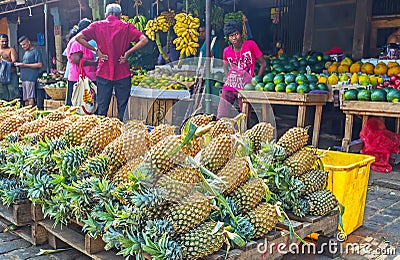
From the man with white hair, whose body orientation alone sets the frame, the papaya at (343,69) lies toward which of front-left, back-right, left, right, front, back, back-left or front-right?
right

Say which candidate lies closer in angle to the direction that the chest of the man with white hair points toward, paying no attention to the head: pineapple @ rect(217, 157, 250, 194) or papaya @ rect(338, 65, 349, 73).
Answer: the papaya

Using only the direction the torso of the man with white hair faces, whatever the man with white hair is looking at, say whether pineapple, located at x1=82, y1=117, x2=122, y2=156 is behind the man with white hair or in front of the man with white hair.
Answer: behind

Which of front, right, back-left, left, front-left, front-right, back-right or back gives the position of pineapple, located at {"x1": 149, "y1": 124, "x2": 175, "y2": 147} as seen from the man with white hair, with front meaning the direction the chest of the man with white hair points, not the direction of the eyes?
back

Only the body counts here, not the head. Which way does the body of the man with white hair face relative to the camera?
away from the camera

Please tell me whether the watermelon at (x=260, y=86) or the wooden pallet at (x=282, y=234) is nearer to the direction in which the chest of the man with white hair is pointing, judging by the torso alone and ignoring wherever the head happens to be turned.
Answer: the watermelon

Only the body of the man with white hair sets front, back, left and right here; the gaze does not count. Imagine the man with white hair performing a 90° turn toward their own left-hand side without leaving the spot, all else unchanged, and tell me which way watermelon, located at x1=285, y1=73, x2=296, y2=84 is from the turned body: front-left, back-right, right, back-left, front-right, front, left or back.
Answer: back

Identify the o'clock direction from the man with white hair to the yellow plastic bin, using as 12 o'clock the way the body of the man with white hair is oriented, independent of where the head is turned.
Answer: The yellow plastic bin is roughly at 5 o'clock from the man with white hair.

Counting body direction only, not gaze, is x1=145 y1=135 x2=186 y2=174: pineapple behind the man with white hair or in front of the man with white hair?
behind

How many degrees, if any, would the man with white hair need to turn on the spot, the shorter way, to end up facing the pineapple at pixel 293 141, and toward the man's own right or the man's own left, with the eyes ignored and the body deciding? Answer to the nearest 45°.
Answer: approximately 180°

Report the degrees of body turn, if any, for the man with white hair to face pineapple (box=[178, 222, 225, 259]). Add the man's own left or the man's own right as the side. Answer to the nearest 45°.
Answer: approximately 180°

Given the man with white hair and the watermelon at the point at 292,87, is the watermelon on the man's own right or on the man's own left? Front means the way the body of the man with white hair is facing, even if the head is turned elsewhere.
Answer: on the man's own right

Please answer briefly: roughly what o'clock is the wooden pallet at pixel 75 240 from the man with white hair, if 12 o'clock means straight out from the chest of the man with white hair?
The wooden pallet is roughly at 6 o'clock from the man with white hair.

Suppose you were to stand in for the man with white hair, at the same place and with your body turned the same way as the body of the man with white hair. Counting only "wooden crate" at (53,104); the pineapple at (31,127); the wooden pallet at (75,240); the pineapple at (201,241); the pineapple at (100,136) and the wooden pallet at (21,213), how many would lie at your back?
5

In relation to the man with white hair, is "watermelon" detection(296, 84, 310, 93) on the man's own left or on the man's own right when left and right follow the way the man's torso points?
on the man's own right

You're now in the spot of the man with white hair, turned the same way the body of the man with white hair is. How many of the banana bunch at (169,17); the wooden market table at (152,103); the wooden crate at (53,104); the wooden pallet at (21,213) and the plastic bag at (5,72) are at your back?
1

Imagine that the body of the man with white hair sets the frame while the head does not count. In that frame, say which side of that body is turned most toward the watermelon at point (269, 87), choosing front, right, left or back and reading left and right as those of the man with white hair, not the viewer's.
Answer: right

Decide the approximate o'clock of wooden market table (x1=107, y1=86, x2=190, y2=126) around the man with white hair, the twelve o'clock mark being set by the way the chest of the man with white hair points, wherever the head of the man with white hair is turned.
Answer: The wooden market table is roughly at 1 o'clock from the man with white hair.
